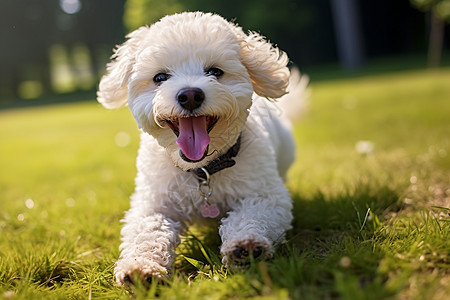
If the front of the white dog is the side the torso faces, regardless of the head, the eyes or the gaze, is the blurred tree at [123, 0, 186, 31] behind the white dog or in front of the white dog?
behind

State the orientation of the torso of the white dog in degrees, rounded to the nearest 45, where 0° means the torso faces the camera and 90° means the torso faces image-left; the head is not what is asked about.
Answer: approximately 0°

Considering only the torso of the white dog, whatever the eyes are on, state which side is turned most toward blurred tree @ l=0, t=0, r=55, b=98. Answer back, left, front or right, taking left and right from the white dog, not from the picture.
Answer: back
